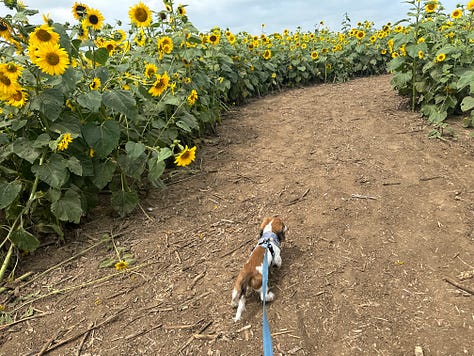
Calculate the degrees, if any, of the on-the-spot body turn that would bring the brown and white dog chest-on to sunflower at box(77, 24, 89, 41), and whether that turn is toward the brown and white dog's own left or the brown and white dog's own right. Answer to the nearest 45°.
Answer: approximately 90° to the brown and white dog's own left

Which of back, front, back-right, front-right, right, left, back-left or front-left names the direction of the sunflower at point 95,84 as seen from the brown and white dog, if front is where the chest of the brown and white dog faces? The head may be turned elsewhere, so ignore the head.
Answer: left

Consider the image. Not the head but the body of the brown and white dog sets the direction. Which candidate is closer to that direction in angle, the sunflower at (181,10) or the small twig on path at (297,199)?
the small twig on path

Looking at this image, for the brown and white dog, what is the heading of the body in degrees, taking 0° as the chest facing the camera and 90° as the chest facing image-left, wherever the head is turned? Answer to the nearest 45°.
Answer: approximately 225°

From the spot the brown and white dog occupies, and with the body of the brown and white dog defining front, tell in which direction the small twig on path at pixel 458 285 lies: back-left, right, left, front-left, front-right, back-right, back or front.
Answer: front-right

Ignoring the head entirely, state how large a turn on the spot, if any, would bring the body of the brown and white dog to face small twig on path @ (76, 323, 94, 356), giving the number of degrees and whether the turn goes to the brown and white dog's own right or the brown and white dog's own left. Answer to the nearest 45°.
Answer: approximately 135° to the brown and white dog's own left

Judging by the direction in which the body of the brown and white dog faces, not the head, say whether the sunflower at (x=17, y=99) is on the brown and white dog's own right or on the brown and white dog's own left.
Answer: on the brown and white dog's own left

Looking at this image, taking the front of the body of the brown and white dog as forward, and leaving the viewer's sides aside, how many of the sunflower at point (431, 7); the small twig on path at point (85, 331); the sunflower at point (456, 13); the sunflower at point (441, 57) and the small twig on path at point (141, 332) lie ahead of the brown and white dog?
3

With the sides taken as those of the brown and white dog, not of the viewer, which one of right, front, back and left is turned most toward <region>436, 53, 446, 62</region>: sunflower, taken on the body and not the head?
front

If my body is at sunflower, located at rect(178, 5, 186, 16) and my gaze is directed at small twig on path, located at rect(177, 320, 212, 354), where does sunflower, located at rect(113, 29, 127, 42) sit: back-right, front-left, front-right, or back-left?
front-right

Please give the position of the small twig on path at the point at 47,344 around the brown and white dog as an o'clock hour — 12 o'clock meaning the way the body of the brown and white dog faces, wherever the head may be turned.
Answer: The small twig on path is roughly at 7 o'clock from the brown and white dog.

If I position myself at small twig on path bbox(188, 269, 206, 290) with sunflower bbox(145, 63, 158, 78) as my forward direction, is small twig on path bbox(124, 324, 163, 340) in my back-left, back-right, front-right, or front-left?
back-left

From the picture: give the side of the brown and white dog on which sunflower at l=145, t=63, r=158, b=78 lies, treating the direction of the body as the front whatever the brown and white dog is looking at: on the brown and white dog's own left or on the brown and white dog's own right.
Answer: on the brown and white dog's own left
